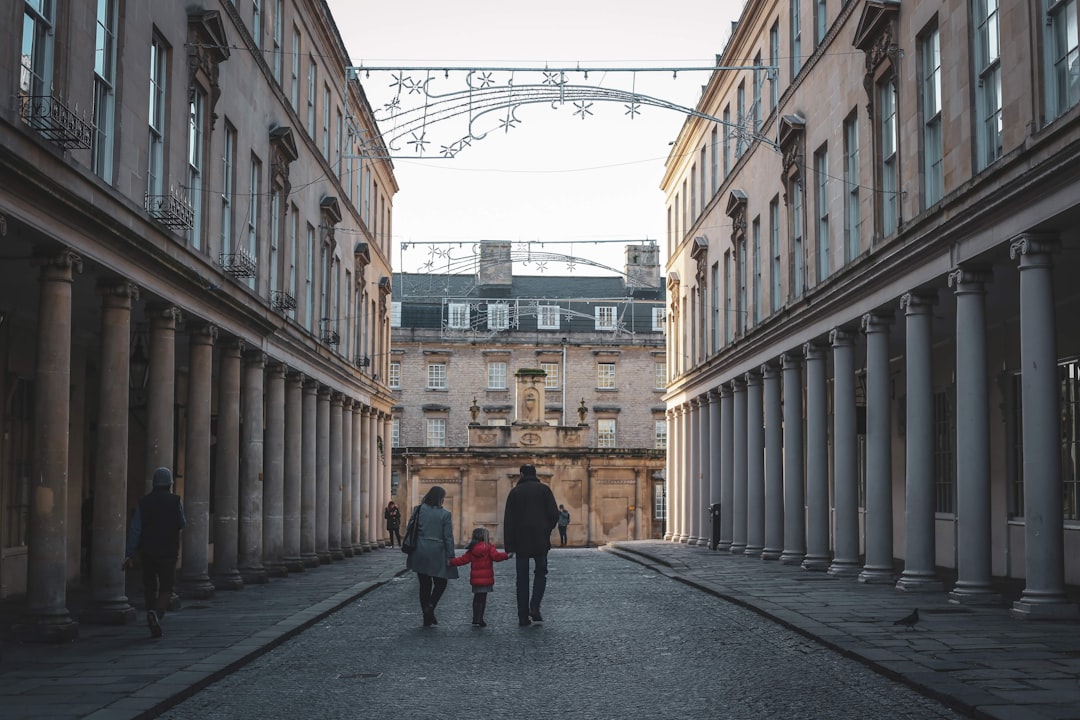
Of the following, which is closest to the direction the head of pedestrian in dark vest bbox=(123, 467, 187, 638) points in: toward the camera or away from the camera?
away from the camera

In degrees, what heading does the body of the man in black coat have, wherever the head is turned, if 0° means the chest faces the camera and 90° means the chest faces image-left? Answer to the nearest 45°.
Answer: approximately 180°

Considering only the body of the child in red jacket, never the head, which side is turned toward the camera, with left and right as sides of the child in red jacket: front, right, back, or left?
back

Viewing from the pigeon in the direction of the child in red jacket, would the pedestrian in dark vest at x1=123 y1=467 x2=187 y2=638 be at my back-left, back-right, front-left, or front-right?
front-left

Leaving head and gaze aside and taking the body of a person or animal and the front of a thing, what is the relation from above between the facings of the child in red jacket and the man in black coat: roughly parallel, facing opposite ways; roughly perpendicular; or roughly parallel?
roughly parallel

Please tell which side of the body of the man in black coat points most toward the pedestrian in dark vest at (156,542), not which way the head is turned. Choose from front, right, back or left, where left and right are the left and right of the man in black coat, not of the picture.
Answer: left

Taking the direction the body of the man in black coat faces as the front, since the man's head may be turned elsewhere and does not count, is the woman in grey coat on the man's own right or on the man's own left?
on the man's own left

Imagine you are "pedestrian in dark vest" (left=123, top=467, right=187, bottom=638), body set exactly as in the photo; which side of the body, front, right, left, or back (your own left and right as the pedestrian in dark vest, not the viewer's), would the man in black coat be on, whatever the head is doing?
right

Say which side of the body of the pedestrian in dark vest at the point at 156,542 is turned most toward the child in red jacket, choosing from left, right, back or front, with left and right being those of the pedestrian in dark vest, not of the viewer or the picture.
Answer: right

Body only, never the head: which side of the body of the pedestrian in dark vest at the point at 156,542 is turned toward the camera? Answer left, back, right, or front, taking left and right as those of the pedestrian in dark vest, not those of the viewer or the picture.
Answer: back
